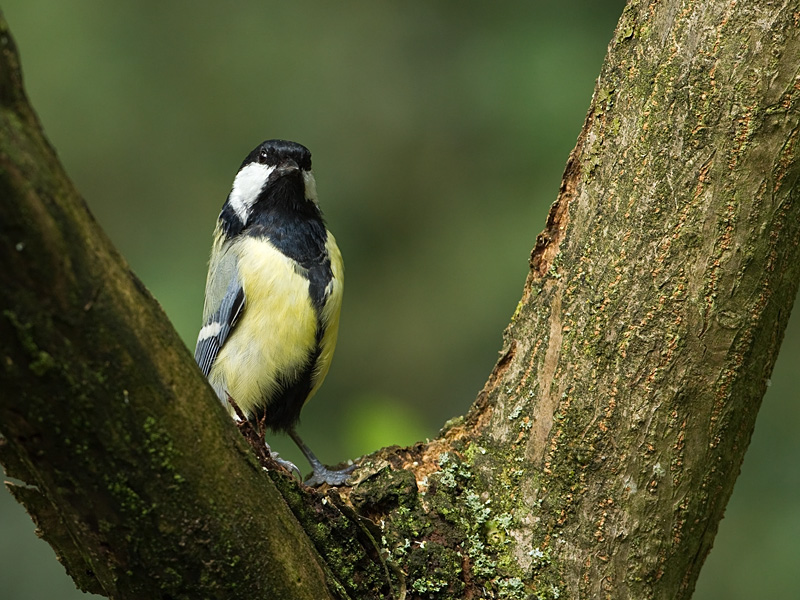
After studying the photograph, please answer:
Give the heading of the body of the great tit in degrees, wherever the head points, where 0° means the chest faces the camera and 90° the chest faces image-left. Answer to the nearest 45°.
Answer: approximately 315°
